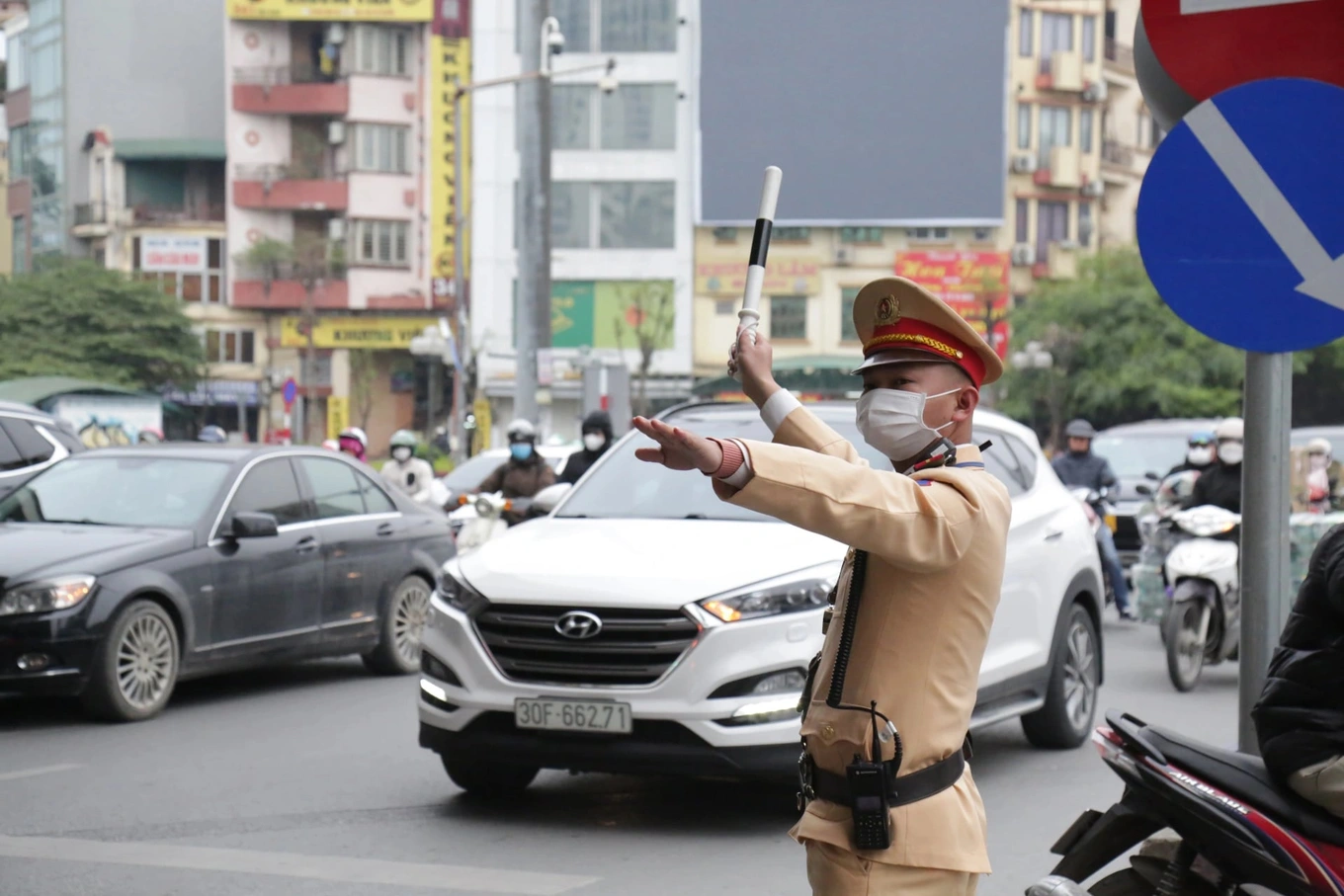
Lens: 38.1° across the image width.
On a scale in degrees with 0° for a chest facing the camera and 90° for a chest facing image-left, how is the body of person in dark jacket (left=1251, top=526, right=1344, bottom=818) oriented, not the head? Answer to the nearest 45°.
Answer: approximately 270°

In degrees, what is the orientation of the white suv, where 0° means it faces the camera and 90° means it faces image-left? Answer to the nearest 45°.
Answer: approximately 45°

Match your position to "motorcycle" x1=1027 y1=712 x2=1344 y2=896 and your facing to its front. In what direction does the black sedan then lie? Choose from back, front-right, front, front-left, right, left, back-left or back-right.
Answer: back-left

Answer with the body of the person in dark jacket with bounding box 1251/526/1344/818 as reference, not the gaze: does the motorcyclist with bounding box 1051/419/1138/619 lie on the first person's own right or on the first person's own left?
on the first person's own left

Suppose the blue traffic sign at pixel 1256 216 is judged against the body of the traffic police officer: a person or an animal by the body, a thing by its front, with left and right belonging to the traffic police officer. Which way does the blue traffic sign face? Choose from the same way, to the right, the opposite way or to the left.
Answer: to the left

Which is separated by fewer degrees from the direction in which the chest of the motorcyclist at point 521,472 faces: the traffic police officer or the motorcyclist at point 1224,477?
the traffic police officer

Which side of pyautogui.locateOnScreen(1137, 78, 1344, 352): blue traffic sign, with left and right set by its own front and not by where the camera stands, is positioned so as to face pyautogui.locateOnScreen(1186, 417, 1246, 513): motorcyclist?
back

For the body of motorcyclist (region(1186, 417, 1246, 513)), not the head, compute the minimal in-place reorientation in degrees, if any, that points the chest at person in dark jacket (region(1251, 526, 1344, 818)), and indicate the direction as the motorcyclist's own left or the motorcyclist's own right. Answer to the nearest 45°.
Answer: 0° — they already face them

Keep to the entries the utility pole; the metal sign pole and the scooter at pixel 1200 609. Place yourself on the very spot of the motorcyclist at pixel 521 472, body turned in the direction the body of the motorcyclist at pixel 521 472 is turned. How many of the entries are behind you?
1

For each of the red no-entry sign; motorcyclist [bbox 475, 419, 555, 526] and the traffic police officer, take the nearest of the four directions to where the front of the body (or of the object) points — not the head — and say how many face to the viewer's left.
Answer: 1

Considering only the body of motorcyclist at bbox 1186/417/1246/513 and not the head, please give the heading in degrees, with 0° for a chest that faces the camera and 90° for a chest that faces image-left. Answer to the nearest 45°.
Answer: approximately 0°

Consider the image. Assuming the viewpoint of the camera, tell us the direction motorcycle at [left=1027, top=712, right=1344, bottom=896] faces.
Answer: facing to the right of the viewer

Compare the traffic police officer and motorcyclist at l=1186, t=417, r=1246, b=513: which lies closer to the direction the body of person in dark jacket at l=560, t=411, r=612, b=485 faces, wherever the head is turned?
the traffic police officer
